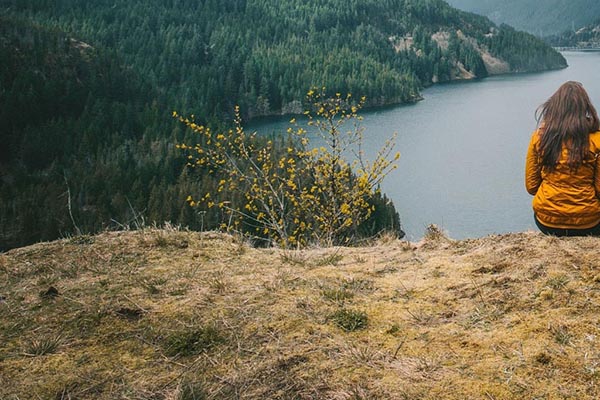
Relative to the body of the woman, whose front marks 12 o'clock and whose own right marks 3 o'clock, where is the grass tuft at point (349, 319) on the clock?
The grass tuft is roughly at 7 o'clock from the woman.

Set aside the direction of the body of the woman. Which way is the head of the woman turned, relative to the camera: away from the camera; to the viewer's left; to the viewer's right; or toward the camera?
away from the camera

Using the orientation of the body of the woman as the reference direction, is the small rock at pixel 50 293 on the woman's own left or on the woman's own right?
on the woman's own left

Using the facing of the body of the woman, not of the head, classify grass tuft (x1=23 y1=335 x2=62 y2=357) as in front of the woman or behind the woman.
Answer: behind

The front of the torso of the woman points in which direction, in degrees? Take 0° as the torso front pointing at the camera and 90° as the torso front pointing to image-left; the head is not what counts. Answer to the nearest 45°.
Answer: approximately 180°

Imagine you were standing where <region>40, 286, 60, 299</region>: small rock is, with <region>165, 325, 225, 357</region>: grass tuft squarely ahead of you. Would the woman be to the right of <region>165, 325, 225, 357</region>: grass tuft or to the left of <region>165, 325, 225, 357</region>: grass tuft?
left

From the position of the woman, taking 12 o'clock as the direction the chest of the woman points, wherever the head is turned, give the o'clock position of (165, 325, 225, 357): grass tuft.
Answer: The grass tuft is roughly at 7 o'clock from the woman.
